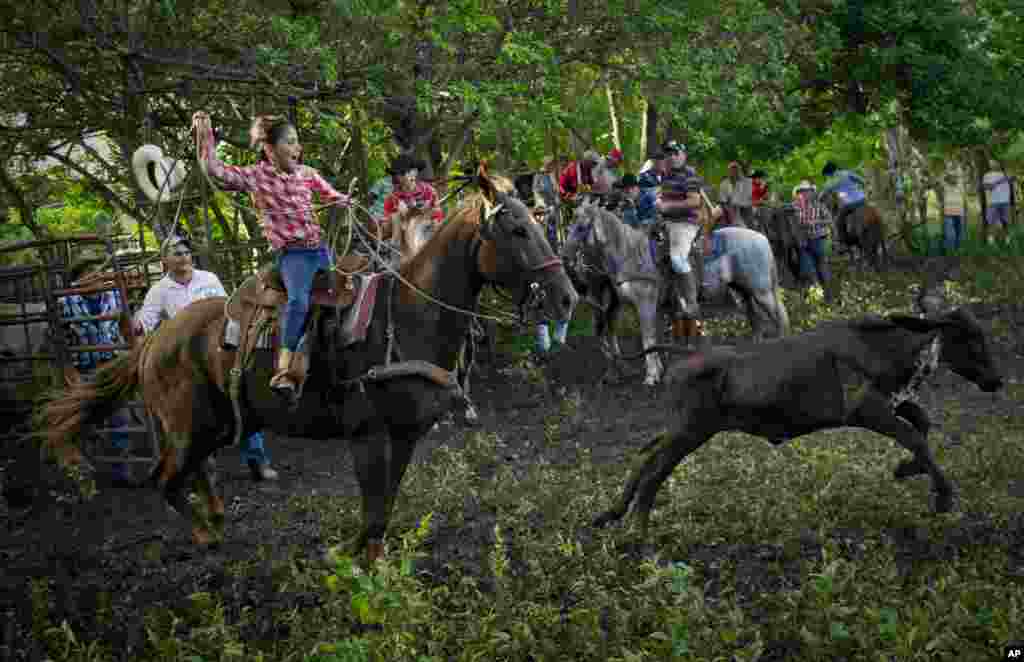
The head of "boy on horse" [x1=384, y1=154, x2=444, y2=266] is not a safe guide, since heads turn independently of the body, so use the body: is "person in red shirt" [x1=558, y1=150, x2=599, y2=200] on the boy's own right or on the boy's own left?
on the boy's own left

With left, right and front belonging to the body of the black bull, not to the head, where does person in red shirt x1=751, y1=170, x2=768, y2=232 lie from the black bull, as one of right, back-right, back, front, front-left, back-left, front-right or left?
left

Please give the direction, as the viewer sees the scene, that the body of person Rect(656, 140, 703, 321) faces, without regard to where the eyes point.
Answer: toward the camera

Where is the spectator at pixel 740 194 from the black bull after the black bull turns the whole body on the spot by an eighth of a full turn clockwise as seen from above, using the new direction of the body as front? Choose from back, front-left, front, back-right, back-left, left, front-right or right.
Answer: back-left

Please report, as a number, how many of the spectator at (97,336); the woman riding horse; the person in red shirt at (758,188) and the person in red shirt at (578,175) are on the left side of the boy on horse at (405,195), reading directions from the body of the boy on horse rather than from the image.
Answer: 2

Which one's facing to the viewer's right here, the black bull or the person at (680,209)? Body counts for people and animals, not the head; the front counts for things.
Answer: the black bull

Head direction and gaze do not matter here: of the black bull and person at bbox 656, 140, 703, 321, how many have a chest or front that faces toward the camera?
1

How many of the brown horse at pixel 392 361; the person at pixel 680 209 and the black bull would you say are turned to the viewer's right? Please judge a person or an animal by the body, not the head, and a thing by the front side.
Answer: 2

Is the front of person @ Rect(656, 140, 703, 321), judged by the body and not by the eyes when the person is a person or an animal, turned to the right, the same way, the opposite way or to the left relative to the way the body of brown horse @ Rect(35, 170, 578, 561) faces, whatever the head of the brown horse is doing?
to the right

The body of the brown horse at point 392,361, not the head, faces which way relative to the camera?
to the viewer's right

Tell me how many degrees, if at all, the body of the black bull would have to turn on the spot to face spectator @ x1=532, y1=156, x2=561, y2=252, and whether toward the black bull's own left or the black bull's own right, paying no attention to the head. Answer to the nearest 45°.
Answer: approximately 90° to the black bull's own left

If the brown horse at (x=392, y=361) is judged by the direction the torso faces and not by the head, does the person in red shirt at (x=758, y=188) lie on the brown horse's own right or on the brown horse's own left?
on the brown horse's own left

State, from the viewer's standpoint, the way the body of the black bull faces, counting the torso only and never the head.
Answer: to the viewer's right

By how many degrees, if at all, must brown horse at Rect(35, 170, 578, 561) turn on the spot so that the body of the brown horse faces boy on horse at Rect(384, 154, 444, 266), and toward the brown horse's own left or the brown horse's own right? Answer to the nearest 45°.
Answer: approximately 90° to the brown horse's own left
